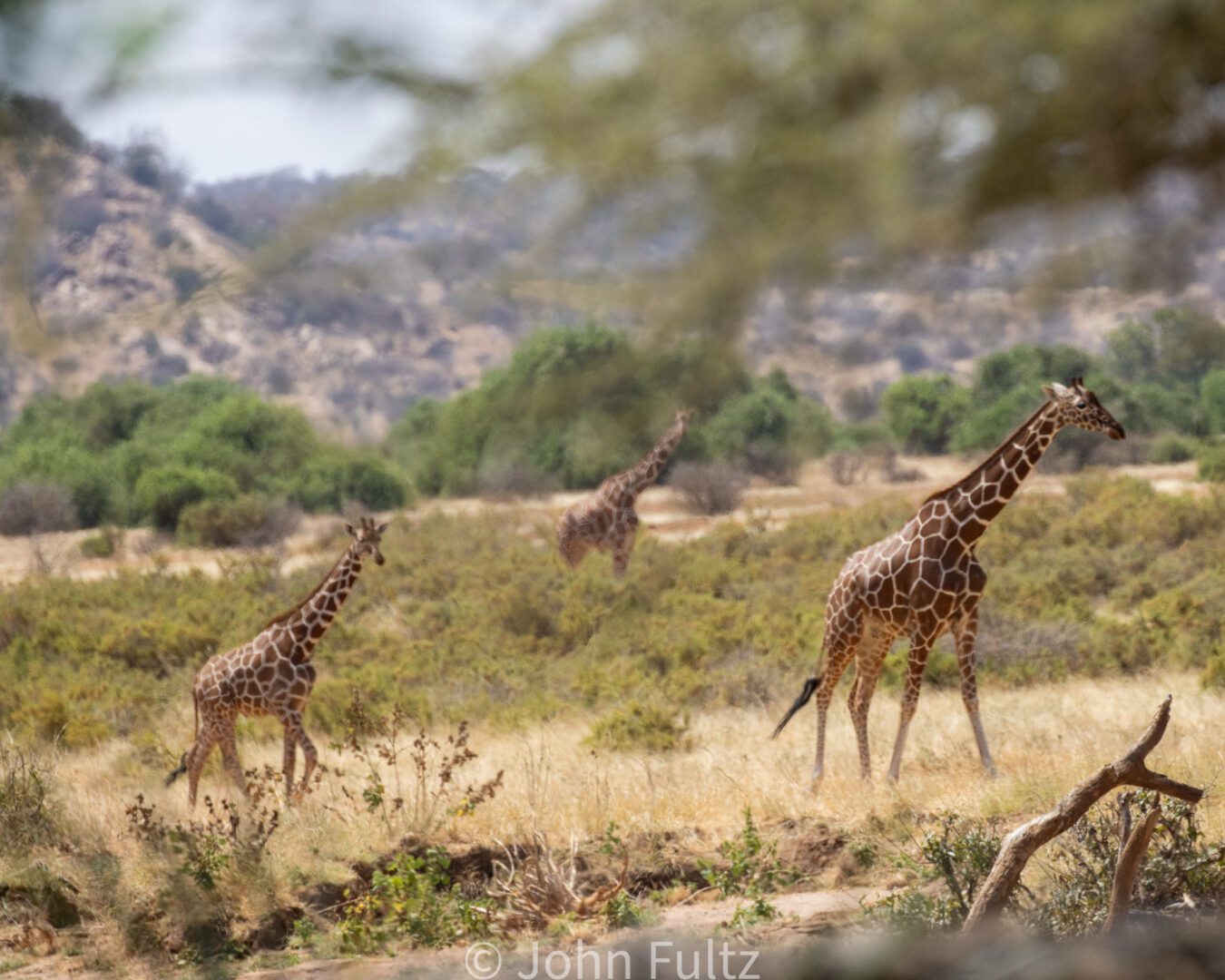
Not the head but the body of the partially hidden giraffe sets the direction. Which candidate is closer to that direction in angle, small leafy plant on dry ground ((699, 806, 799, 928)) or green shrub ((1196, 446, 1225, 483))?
the green shrub

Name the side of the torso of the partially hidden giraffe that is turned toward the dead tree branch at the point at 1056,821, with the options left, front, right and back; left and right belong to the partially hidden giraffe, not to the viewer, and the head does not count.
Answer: right

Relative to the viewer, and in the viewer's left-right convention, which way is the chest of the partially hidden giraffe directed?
facing to the right of the viewer

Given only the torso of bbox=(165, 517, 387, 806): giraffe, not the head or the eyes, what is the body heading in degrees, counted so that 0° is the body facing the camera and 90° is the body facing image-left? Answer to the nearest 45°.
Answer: approximately 270°

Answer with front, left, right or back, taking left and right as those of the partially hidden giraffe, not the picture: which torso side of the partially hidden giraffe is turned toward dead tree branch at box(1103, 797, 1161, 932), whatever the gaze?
right

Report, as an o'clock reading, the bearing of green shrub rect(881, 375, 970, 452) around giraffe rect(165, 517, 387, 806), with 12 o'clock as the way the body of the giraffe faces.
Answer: The green shrub is roughly at 10 o'clock from the giraffe.

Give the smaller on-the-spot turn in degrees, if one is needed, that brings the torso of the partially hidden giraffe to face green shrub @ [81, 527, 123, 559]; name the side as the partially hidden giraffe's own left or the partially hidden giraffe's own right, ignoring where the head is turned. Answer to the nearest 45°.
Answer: approximately 135° to the partially hidden giraffe's own left

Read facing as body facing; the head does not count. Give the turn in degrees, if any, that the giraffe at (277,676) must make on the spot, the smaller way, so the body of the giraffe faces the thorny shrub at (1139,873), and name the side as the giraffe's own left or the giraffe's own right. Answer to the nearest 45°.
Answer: approximately 45° to the giraffe's own right

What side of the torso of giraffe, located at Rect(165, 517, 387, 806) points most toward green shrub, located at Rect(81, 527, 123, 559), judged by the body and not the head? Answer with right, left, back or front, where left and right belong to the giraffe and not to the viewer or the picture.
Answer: left

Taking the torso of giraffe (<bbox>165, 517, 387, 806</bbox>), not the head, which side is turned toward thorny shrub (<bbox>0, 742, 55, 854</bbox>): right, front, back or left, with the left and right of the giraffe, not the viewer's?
back
